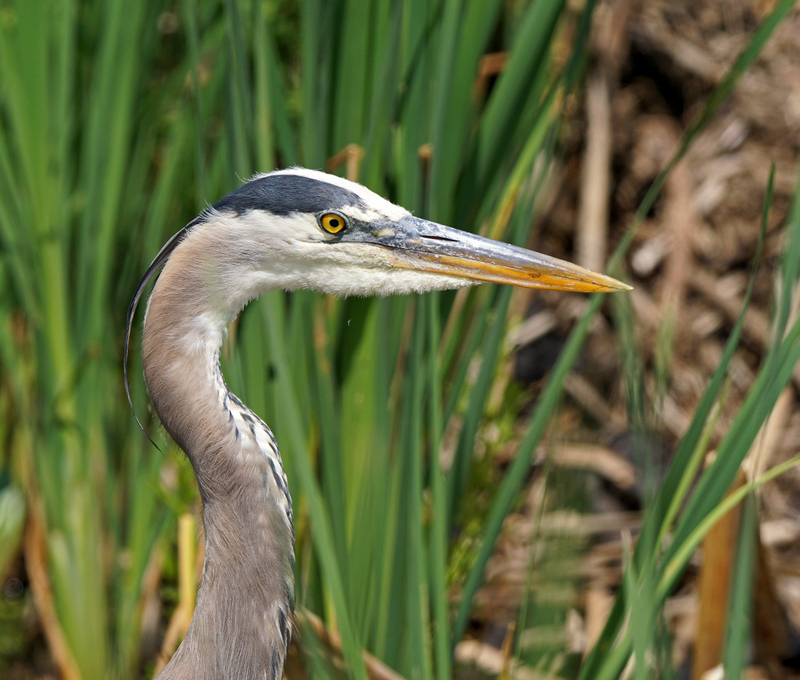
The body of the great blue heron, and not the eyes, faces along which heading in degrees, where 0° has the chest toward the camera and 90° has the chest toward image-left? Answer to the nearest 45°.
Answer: approximately 270°
